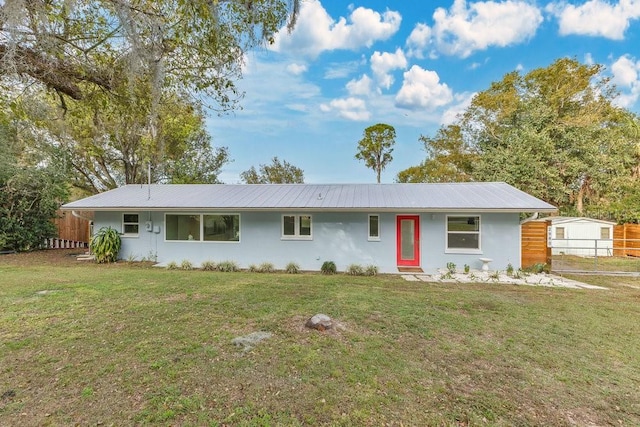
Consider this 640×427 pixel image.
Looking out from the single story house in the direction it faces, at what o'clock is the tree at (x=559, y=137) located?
The tree is roughly at 8 o'clock from the single story house.

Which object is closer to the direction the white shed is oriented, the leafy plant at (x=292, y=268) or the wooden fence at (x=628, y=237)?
the leafy plant

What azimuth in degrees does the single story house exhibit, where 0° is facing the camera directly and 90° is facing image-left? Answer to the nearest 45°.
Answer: approximately 0°

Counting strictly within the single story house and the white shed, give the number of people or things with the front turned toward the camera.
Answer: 2

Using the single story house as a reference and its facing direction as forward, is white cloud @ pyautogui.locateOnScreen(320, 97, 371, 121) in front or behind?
behind

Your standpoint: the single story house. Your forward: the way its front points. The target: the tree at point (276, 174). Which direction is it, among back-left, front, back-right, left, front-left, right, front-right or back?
back

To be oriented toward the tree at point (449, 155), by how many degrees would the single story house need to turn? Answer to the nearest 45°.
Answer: approximately 135° to its left

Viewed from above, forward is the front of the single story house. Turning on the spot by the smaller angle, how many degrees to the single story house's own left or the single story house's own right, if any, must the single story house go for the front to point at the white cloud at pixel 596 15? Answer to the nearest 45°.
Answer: approximately 90° to the single story house's own left

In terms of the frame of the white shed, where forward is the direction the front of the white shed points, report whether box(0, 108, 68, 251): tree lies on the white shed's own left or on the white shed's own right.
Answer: on the white shed's own right

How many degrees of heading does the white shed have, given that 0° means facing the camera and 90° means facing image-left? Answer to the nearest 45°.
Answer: approximately 0°
